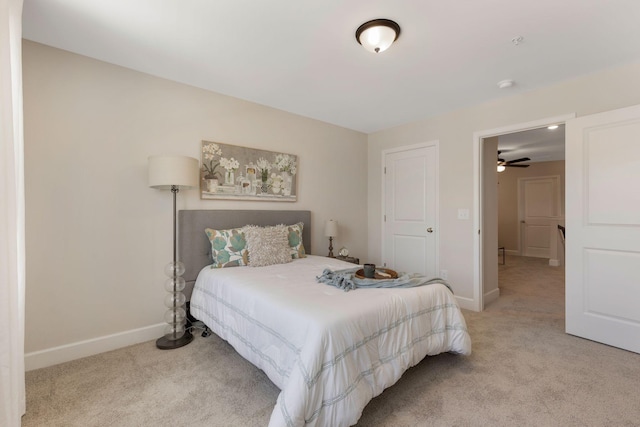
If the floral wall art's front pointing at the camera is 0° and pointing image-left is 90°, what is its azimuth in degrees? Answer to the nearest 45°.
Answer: approximately 315°

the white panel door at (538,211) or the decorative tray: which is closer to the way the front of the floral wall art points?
the decorative tray

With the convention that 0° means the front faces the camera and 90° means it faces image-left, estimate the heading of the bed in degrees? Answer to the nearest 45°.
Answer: approximately 315°

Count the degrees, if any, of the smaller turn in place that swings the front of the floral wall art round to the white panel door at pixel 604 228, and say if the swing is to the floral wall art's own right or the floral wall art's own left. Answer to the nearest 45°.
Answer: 0° — it already faces it
